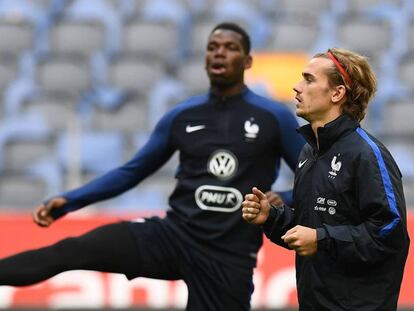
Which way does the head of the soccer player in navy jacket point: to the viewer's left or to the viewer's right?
to the viewer's left

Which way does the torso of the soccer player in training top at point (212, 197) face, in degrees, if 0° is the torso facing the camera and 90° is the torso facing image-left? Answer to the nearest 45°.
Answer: approximately 0°

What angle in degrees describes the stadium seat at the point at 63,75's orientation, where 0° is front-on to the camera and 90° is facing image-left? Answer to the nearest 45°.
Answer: approximately 0°

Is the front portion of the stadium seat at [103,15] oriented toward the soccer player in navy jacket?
yes

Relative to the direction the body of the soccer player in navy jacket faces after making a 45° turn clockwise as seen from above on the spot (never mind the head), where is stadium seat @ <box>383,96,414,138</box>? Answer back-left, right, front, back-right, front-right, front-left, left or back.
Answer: right

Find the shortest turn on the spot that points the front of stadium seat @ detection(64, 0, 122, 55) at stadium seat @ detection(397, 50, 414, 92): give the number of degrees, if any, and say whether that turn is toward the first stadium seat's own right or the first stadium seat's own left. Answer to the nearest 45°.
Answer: approximately 90° to the first stadium seat's own left

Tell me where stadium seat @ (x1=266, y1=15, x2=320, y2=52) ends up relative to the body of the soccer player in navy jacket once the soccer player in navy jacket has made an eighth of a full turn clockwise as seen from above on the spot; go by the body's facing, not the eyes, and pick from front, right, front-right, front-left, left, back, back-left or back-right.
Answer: right

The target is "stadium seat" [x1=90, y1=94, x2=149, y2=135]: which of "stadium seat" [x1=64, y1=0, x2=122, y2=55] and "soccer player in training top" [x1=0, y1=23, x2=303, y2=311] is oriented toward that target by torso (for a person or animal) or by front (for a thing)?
"stadium seat" [x1=64, y1=0, x2=122, y2=55]

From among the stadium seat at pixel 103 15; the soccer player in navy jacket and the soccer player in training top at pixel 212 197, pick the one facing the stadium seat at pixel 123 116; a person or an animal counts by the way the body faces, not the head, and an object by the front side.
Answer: the stadium seat at pixel 103 15

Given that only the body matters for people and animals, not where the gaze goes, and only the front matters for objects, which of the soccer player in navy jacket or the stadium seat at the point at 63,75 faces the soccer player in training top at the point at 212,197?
the stadium seat
